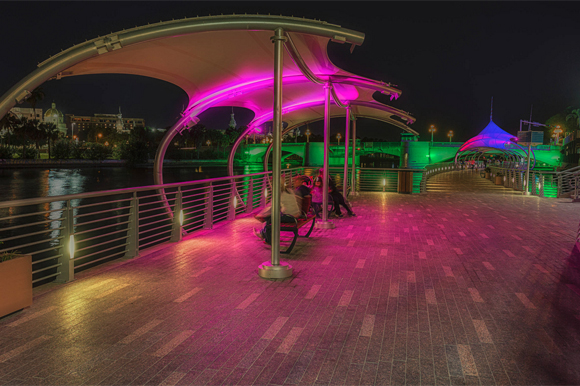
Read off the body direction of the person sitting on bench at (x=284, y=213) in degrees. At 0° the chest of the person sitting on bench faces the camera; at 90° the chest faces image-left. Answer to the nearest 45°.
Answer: approximately 90°

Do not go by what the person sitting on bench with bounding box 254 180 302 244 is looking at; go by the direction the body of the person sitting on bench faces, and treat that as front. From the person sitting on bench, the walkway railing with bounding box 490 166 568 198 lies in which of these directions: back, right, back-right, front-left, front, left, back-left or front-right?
back-right

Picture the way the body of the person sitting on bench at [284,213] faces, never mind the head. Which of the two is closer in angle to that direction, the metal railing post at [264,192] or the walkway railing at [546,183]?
the metal railing post

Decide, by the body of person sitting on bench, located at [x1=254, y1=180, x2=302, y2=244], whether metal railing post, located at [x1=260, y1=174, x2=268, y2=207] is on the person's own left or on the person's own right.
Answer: on the person's own right

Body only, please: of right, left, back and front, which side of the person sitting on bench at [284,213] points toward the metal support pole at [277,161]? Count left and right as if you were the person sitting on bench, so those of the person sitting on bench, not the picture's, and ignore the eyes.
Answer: left

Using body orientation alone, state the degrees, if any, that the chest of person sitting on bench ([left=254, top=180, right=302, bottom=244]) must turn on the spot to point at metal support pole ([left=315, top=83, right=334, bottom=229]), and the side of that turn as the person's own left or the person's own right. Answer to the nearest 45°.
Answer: approximately 135° to the person's own right
